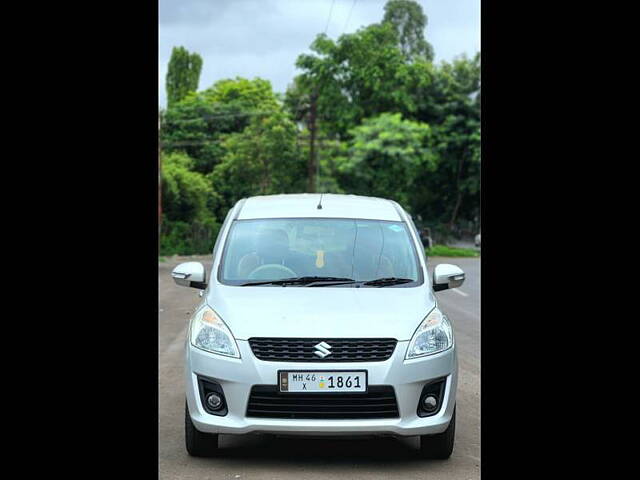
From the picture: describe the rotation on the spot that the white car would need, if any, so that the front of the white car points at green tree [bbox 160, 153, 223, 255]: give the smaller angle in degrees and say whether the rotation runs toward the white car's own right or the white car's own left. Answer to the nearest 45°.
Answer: approximately 180°

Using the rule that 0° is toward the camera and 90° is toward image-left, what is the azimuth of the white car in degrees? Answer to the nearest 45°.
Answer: approximately 0°
